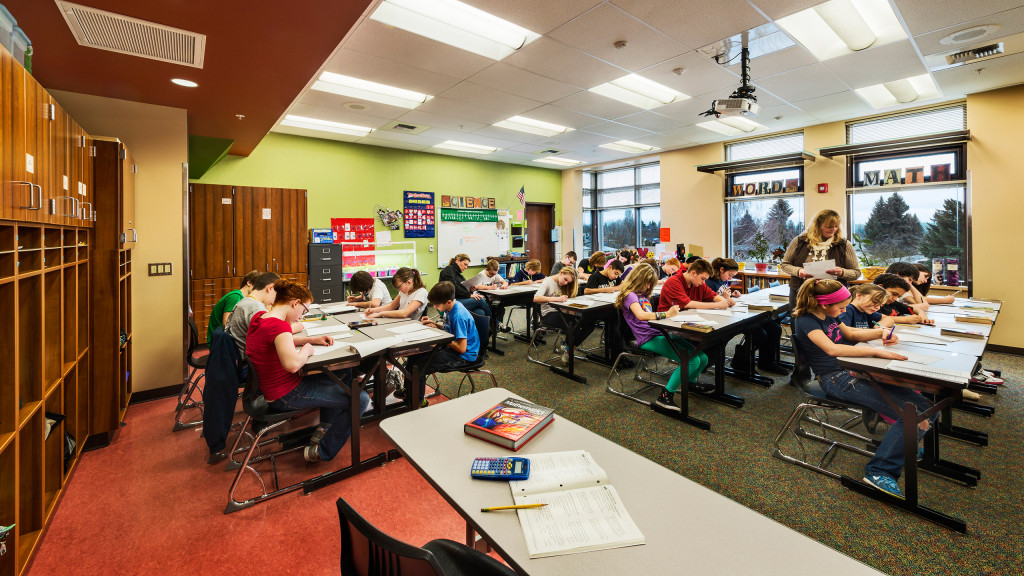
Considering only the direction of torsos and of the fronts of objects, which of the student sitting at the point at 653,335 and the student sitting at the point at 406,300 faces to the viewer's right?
the student sitting at the point at 653,335

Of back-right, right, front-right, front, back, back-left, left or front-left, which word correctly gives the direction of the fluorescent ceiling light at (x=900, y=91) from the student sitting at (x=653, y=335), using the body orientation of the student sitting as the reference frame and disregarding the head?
front-left

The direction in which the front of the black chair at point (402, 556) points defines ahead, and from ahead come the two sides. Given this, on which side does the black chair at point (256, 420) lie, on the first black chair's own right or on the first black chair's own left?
on the first black chair's own left

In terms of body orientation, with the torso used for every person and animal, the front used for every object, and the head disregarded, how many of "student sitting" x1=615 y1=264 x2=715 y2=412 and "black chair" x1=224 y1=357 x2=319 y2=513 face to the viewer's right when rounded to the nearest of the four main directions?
2

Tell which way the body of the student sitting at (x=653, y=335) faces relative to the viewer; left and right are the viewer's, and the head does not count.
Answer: facing to the right of the viewer

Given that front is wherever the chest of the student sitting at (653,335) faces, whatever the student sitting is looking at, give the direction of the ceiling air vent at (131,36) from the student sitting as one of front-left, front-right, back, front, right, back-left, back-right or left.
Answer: back-right

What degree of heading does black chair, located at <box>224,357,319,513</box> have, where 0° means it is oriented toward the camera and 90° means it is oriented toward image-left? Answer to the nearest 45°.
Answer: approximately 270°

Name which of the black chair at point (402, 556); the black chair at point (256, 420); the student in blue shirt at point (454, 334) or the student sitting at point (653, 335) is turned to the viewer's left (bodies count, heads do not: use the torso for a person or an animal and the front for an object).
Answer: the student in blue shirt

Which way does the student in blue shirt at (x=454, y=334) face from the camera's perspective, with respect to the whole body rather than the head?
to the viewer's left

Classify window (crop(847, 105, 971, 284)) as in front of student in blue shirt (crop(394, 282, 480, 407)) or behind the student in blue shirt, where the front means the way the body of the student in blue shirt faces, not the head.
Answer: behind
